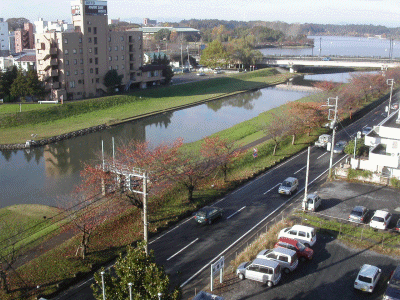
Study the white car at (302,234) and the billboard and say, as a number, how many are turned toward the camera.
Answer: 1

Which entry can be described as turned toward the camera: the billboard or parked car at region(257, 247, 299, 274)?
the billboard

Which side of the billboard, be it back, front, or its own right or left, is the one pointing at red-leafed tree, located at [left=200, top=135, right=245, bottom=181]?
front

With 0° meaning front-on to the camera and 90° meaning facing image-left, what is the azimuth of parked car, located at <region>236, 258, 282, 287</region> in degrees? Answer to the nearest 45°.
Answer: approximately 135°

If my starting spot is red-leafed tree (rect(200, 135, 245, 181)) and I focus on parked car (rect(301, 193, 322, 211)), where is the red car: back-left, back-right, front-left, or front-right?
front-right

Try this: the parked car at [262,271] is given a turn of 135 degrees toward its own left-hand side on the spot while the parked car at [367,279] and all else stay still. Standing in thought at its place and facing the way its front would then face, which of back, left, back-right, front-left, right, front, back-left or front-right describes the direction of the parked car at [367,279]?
left

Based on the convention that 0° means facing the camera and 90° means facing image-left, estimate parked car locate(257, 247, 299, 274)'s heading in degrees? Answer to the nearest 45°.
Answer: approximately 135°

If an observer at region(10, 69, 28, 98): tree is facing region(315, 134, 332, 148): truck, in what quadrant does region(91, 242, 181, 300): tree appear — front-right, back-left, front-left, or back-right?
front-right

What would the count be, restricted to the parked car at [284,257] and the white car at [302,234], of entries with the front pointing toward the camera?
0

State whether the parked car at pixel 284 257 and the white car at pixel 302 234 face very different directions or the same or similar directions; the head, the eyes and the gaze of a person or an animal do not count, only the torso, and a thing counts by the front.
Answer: same or similar directions

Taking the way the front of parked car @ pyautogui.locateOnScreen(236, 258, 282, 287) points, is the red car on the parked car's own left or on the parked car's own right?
on the parked car's own right
